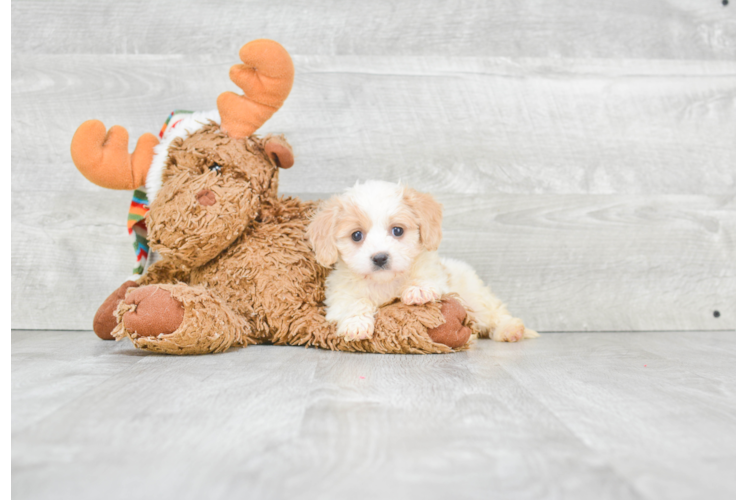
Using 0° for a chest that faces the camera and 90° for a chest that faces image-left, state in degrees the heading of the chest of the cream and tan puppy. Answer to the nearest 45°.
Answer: approximately 45°
